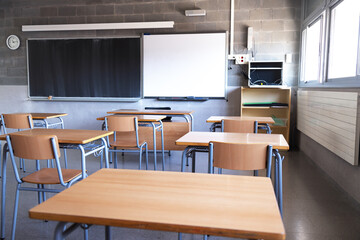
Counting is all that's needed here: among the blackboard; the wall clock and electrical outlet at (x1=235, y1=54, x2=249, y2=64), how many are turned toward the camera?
3

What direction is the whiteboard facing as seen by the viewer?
toward the camera

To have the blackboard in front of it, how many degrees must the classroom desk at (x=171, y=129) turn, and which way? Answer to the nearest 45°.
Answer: approximately 135° to its right

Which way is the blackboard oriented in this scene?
toward the camera

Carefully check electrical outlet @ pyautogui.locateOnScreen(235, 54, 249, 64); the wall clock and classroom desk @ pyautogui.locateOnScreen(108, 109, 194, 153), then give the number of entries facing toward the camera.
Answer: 3

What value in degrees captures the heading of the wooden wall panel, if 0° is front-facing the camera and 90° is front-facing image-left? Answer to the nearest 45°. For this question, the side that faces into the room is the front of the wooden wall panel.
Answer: approximately 45°

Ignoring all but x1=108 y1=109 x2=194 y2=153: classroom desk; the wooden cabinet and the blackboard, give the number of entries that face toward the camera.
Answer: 3

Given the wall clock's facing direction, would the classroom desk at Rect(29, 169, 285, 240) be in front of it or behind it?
in front

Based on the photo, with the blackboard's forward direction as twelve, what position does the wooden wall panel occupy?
The wooden wall panel is roughly at 11 o'clock from the blackboard.

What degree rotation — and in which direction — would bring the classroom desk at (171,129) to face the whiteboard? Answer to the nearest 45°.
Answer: approximately 180°

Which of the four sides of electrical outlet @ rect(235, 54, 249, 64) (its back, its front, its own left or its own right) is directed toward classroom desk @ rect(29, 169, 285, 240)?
front

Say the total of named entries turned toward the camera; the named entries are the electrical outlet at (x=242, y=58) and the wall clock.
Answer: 2

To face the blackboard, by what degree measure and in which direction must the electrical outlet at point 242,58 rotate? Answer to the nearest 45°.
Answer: approximately 90° to its right

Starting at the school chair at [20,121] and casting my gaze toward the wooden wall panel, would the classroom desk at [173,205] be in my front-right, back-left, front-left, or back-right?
front-right

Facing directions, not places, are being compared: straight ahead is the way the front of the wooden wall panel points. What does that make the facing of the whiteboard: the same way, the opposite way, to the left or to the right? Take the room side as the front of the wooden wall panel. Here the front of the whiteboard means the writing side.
to the left
